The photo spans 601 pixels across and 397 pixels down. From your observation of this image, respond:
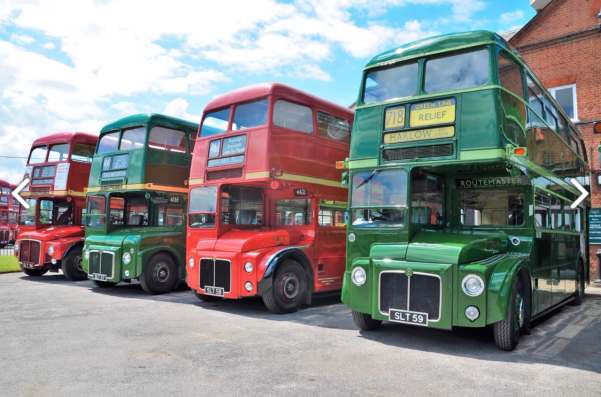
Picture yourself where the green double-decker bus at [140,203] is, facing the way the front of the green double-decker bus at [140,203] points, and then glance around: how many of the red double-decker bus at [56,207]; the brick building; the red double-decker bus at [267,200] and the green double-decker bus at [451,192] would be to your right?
1

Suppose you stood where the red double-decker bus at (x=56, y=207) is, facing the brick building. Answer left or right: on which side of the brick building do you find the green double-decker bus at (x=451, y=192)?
right

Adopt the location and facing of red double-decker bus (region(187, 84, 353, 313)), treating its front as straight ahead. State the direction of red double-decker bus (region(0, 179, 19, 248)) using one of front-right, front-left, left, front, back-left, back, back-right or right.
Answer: right

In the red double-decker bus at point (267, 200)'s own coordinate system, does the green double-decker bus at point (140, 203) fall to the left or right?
on its right

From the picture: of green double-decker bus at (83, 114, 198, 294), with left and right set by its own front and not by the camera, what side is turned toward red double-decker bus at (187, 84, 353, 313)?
left

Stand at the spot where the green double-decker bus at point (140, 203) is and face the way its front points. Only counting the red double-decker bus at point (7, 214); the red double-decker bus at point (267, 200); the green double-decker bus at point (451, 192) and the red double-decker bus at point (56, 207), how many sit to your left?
2

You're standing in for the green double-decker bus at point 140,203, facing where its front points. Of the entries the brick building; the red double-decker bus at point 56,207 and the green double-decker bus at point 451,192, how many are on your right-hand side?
1

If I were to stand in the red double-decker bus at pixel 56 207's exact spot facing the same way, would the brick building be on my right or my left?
on my left

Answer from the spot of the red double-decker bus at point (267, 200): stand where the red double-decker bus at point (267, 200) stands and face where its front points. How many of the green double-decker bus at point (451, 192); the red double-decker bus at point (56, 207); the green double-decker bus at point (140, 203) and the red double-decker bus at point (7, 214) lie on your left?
1

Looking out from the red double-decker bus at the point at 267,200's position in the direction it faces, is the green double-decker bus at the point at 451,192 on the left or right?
on its left

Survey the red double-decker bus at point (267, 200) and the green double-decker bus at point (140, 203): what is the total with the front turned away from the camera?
0

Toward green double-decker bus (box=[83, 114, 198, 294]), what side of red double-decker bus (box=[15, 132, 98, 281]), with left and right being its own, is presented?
left

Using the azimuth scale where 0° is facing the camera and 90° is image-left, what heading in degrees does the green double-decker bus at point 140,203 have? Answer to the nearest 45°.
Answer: approximately 45°
